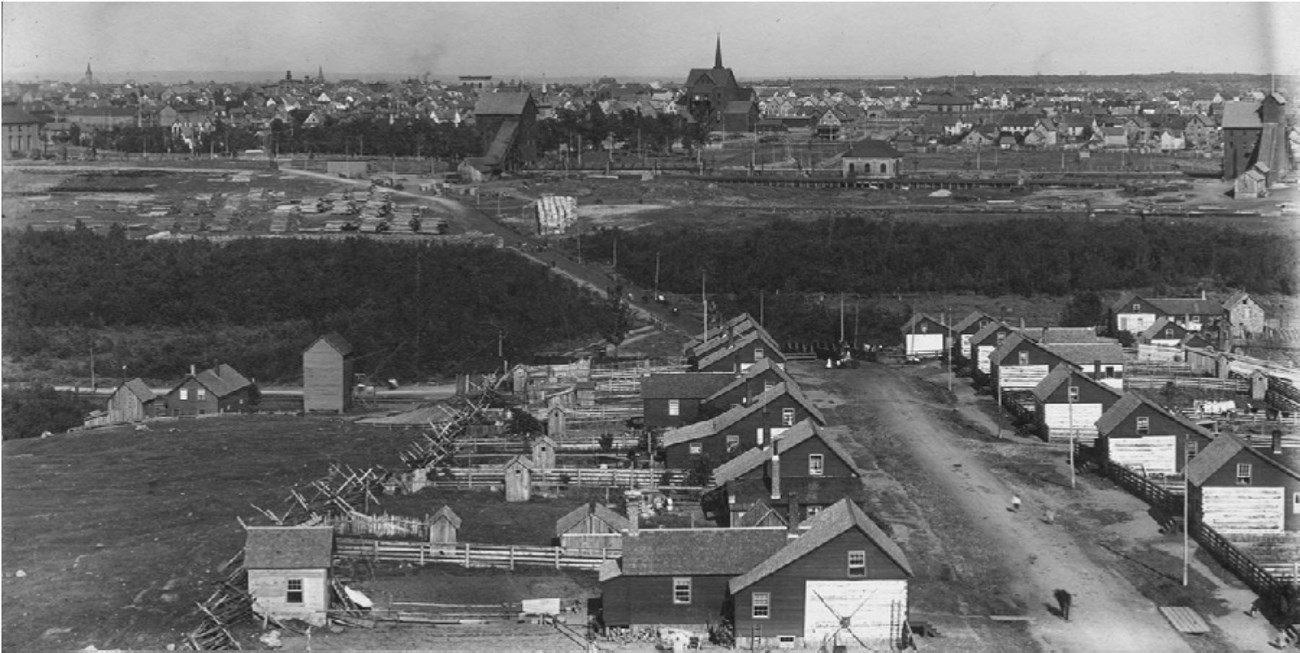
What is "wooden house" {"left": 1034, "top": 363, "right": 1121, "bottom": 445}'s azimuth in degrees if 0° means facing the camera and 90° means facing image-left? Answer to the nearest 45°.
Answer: approximately 0°

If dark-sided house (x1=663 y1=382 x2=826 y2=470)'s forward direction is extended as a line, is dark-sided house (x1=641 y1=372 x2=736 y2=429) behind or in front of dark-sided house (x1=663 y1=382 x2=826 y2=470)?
behind

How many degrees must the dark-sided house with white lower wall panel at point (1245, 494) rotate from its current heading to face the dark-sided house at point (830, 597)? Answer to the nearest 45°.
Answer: approximately 45° to its right

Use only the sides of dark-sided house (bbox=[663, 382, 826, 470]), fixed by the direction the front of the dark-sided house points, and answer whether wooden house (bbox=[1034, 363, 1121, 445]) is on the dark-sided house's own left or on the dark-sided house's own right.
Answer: on the dark-sided house's own left

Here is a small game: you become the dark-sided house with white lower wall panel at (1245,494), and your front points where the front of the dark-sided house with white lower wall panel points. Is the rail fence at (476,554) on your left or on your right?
on your right

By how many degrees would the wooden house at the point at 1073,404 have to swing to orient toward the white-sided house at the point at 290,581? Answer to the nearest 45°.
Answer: approximately 45° to its right

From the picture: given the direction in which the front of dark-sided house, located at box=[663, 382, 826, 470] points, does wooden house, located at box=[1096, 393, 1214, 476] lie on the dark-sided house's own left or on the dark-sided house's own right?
on the dark-sided house's own left

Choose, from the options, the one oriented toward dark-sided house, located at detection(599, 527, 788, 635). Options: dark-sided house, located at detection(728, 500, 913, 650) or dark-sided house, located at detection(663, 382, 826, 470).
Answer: dark-sided house, located at detection(663, 382, 826, 470)
